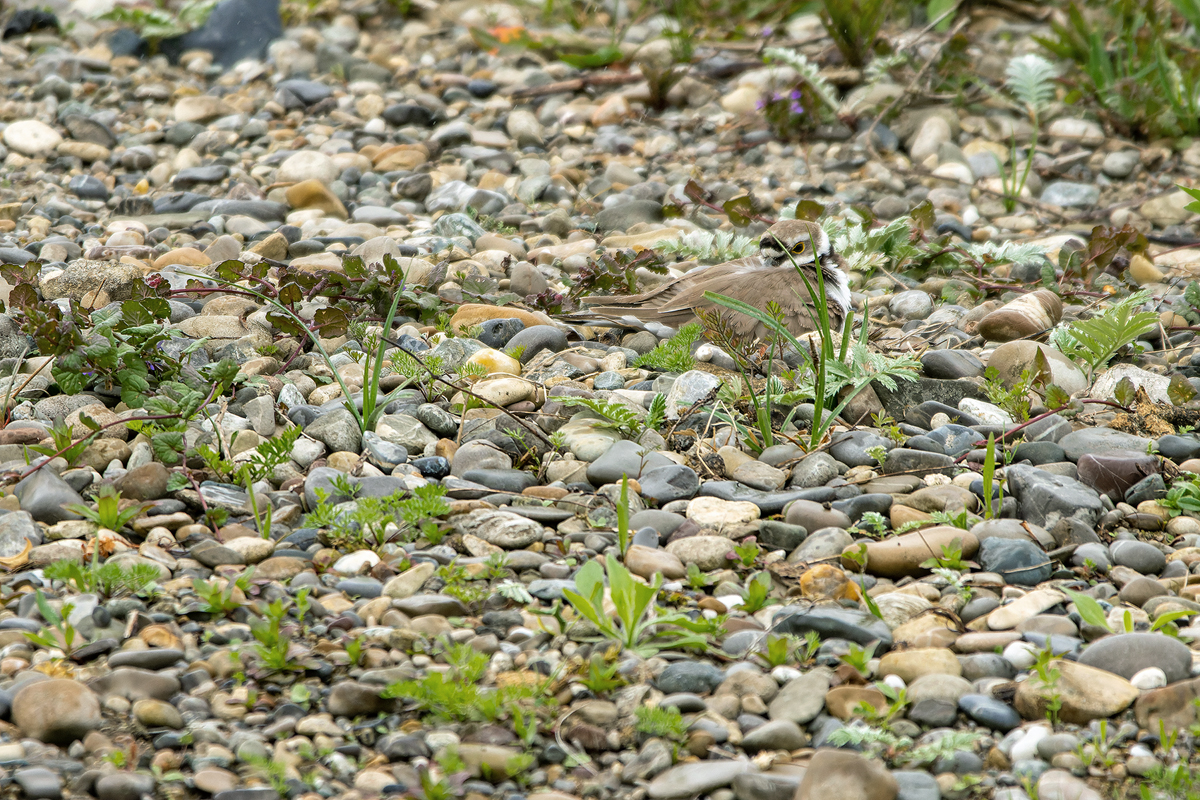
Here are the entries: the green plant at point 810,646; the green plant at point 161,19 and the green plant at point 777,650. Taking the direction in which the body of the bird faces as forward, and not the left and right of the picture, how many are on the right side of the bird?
2

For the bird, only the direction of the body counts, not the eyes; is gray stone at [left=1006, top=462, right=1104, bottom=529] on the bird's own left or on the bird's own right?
on the bird's own right

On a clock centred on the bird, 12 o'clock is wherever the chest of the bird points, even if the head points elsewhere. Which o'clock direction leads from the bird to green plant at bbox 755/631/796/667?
The green plant is roughly at 3 o'clock from the bird.

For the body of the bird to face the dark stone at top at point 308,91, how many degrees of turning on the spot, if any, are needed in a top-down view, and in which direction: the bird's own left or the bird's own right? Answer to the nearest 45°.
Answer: approximately 135° to the bird's own left

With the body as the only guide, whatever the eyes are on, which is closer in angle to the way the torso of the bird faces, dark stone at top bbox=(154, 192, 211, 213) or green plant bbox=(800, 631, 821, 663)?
the green plant

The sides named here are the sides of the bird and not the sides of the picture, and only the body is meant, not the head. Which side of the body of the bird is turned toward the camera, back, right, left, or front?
right

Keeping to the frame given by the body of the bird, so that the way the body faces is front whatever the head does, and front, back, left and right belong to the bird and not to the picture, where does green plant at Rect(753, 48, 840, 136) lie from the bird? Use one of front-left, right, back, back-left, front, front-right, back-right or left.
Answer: left

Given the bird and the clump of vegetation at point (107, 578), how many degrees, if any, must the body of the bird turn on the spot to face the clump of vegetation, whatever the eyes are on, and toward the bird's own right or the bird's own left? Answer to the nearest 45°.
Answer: approximately 135° to the bird's own right

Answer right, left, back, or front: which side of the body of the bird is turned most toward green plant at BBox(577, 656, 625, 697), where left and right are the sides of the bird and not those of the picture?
right

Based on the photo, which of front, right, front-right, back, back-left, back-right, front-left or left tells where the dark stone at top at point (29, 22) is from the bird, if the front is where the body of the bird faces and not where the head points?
back-left

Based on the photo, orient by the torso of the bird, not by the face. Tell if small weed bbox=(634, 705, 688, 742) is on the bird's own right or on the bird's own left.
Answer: on the bird's own right

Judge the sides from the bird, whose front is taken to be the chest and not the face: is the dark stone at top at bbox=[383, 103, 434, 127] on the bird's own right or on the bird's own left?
on the bird's own left

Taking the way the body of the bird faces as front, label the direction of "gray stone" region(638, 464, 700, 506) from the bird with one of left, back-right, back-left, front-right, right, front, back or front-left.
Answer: right

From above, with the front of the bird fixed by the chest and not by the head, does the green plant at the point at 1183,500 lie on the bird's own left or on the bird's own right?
on the bird's own right
